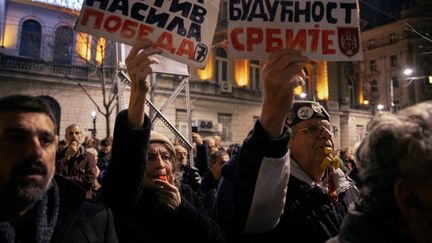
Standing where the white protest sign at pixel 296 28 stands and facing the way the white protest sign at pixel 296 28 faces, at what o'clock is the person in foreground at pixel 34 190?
The person in foreground is roughly at 2 o'clock from the white protest sign.

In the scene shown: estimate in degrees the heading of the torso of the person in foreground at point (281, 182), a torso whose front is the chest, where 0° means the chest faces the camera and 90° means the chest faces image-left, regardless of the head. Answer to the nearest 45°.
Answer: approximately 315°

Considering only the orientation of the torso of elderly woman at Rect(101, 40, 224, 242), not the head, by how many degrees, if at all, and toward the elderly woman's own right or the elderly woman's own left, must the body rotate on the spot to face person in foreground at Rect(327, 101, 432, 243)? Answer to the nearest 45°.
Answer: approximately 45° to the elderly woman's own left

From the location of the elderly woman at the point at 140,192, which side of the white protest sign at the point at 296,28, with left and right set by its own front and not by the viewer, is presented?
right

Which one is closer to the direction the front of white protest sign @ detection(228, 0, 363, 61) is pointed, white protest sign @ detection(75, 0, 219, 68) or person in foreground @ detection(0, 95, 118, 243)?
the person in foreground

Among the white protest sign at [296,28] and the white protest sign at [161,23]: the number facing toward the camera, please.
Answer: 2
